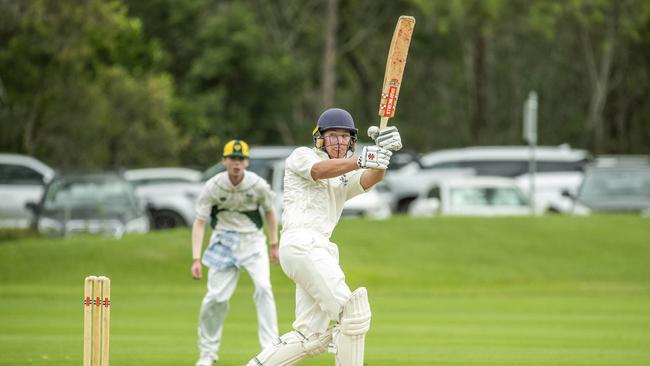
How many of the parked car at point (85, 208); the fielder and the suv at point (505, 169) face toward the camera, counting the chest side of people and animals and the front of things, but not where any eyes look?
2

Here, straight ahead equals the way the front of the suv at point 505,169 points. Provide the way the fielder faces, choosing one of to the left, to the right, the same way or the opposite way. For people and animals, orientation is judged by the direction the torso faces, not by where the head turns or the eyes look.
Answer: to the left

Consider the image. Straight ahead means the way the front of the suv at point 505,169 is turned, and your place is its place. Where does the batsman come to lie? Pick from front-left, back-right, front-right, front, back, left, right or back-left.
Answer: left

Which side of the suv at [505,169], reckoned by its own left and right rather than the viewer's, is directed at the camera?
left

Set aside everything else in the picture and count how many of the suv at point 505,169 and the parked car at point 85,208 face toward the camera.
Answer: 1

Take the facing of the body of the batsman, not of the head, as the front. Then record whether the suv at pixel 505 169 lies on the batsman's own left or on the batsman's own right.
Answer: on the batsman's own left

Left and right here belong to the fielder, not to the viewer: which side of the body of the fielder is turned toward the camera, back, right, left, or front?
front

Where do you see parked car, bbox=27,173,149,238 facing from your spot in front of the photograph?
facing the viewer

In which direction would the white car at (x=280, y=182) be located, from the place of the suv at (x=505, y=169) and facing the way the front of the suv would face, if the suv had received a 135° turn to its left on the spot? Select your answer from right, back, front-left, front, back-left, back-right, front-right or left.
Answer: right
